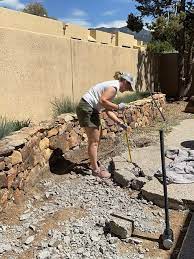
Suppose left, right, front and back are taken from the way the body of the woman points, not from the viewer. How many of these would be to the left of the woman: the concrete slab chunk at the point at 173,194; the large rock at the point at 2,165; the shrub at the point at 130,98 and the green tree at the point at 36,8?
2

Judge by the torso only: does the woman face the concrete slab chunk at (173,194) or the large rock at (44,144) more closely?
the concrete slab chunk

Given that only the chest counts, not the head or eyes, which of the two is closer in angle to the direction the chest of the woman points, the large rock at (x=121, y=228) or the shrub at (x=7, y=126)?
the large rock

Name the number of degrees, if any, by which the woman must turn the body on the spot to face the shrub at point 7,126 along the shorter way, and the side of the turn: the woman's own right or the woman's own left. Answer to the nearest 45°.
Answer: approximately 180°

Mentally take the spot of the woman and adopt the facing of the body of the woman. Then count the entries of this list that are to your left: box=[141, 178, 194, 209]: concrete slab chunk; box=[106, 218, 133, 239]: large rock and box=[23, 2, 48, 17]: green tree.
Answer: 1

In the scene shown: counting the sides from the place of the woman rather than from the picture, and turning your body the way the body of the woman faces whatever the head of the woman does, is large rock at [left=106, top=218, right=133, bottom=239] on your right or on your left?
on your right

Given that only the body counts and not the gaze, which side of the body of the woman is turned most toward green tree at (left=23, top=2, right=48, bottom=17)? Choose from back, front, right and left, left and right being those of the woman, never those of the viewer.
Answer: left

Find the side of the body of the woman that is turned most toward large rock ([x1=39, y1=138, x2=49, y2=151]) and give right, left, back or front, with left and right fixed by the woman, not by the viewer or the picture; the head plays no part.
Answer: back

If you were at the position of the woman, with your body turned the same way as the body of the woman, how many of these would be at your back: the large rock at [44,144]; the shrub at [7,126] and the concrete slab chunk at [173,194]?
2

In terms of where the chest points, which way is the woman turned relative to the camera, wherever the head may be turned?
to the viewer's right
